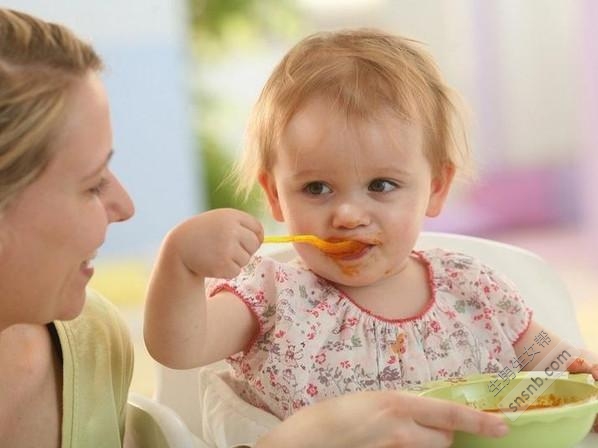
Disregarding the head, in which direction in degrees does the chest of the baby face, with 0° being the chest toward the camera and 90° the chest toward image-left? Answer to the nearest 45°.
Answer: approximately 0°

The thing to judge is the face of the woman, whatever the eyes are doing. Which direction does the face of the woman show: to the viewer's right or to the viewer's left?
to the viewer's right
